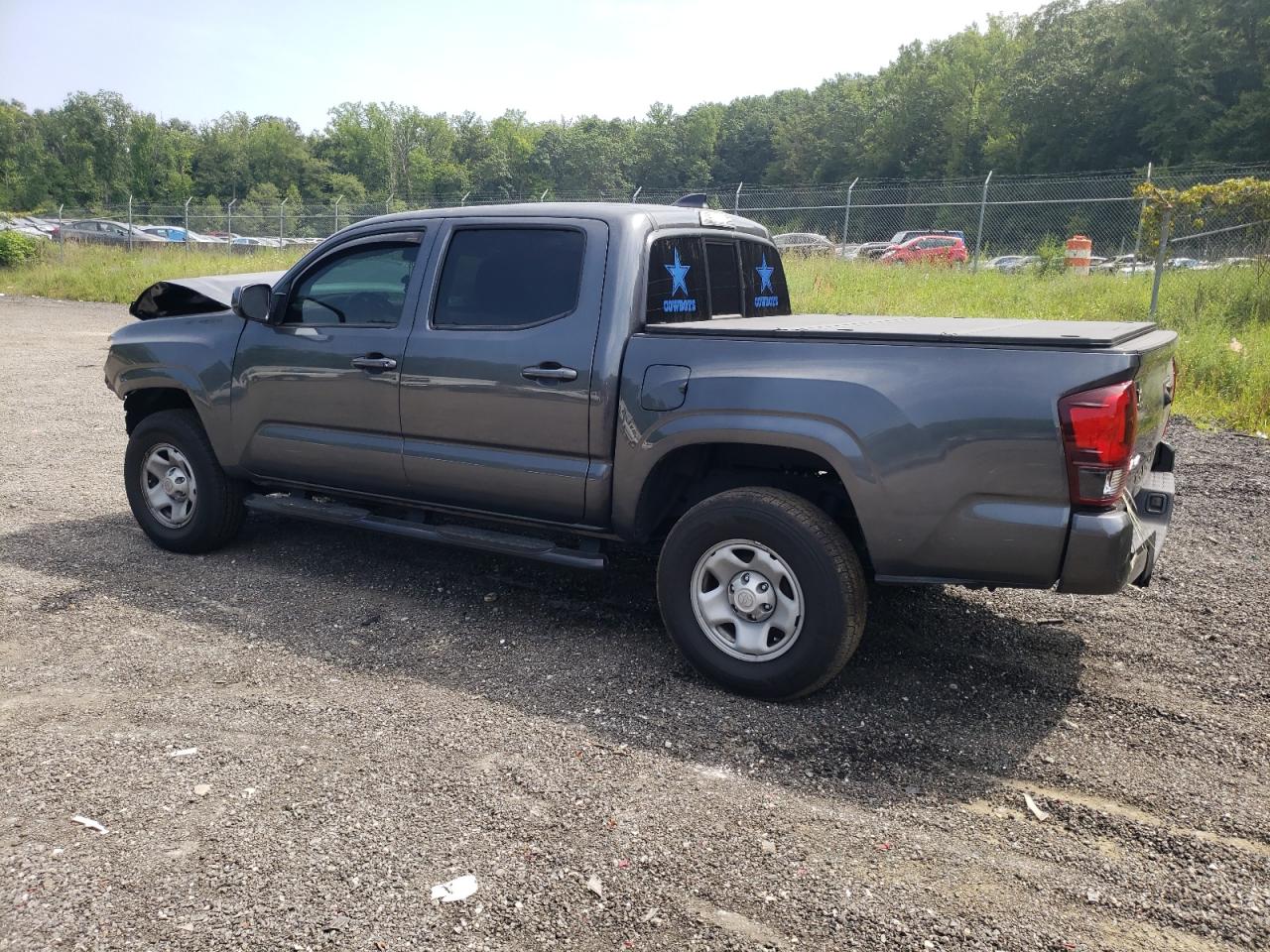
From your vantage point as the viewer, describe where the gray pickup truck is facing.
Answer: facing away from the viewer and to the left of the viewer

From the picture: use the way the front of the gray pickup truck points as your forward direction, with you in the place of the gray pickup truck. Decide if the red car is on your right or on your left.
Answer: on your right

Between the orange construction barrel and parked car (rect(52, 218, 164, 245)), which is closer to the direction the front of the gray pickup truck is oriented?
the parked car

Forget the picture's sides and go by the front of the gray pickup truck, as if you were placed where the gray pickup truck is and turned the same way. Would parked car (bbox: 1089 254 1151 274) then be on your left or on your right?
on your right

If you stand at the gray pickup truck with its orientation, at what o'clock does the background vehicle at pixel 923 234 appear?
The background vehicle is roughly at 2 o'clock from the gray pickup truck.
